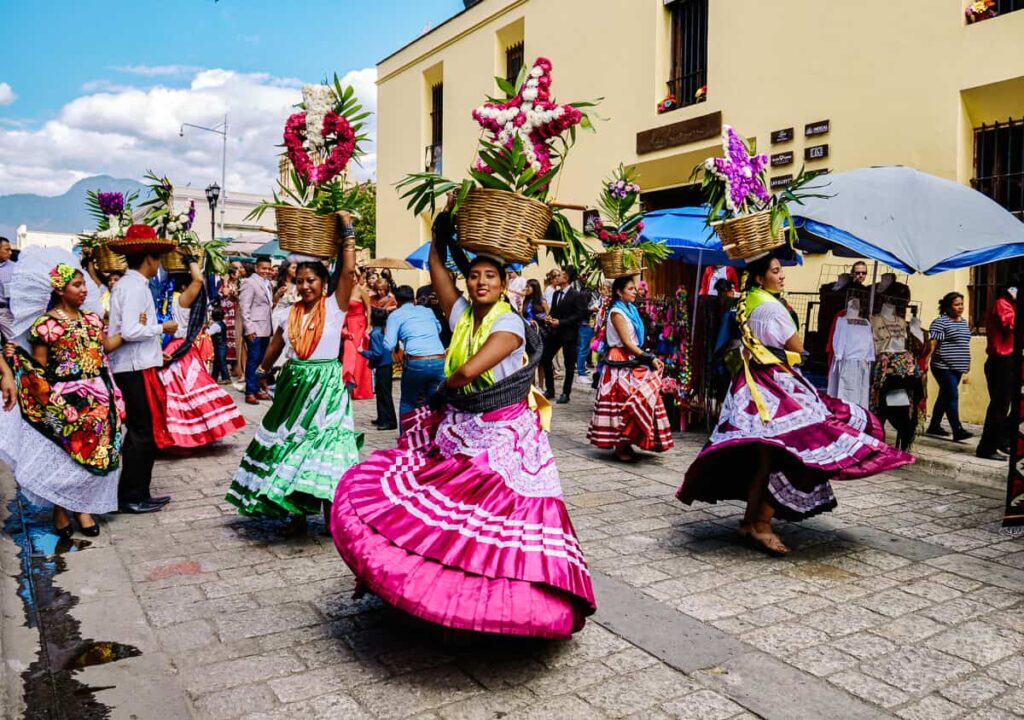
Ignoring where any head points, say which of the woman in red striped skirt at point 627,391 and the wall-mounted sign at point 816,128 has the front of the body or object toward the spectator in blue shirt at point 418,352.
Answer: the wall-mounted sign

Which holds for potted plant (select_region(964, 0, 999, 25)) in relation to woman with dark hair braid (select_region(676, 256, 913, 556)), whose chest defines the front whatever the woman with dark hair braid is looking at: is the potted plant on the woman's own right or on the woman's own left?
on the woman's own left

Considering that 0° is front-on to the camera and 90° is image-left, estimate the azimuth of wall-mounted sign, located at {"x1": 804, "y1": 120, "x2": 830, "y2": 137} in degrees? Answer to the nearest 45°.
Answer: approximately 45°

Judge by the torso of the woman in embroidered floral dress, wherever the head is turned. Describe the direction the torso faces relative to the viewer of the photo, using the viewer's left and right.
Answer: facing the viewer and to the right of the viewer

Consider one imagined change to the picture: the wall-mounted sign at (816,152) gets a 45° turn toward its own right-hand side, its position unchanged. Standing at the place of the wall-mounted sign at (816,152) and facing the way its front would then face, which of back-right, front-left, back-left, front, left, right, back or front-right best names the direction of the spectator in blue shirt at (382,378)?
front-left

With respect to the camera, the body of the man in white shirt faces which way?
to the viewer's right

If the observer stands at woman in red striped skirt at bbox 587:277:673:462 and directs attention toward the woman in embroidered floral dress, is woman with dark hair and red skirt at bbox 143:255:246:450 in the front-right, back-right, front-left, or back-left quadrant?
front-right

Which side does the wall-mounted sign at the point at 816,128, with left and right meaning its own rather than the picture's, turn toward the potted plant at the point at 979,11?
left

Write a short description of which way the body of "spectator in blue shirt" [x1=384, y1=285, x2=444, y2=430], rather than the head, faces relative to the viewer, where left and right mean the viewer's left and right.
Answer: facing away from the viewer and to the left of the viewer

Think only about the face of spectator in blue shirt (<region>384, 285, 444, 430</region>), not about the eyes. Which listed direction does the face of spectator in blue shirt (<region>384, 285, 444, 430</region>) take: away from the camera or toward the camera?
away from the camera

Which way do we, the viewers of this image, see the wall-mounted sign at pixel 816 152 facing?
facing the viewer and to the left of the viewer
